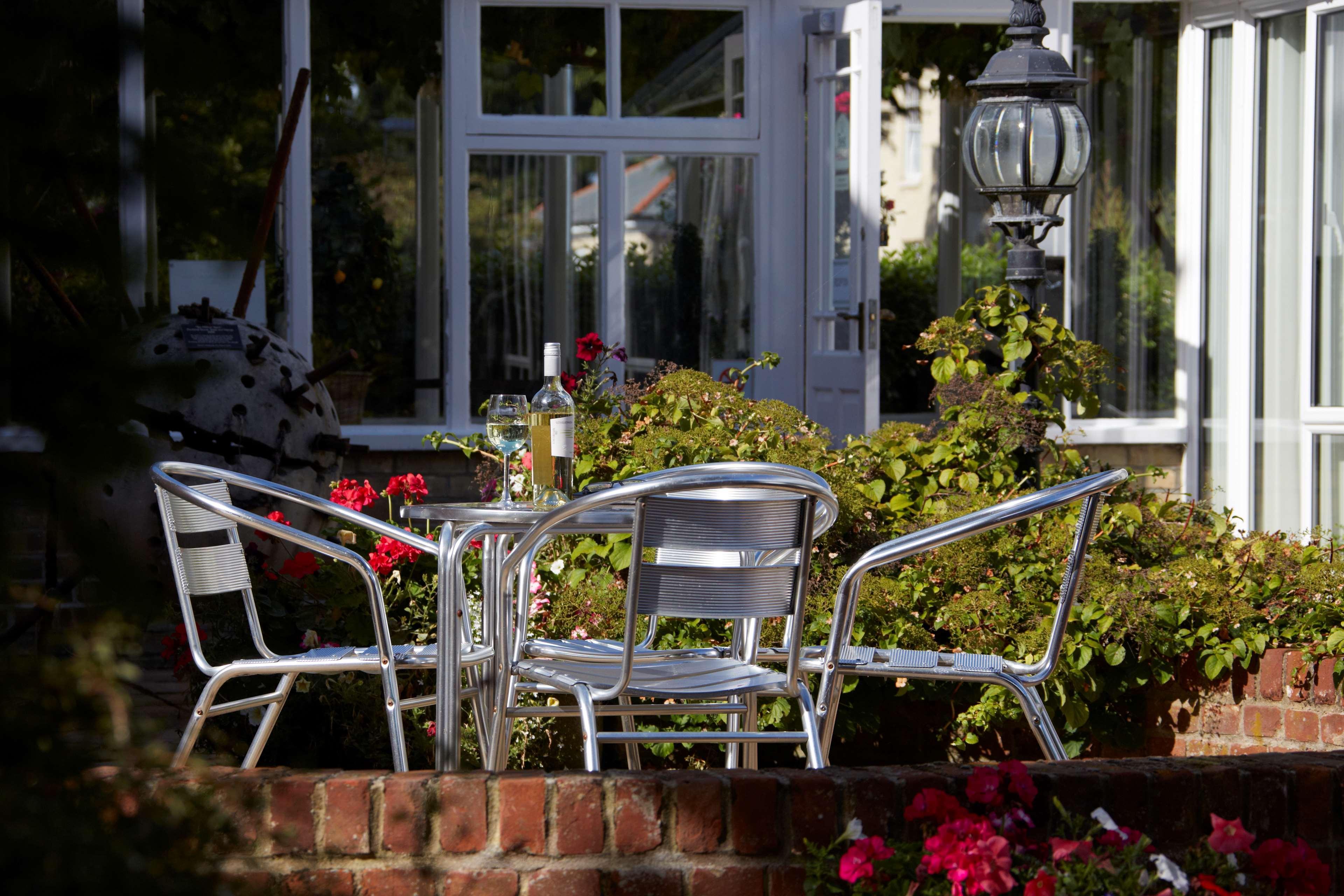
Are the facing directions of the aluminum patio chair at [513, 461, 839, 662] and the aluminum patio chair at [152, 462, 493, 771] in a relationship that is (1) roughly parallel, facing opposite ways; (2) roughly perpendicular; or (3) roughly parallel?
roughly perpendicular

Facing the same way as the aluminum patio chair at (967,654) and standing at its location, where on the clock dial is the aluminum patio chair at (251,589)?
the aluminum patio chair at (251,589) is roughly at 12 o'clock from the aluminum patio chair at (967,654).

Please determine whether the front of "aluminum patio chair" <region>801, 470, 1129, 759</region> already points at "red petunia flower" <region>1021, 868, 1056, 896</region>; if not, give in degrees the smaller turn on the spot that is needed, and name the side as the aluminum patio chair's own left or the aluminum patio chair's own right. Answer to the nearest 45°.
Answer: approximately 90° to the aluminum patio chair's own left

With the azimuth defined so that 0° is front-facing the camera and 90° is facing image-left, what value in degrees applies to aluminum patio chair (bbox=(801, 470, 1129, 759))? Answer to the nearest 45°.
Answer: approximately 90°

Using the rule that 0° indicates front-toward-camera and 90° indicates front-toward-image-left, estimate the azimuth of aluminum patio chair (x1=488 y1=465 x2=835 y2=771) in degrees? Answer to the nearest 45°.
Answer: approximately 135°

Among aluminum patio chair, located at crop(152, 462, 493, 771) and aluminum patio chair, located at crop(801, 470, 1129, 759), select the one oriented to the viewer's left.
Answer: aluminum patio chair, located at crop(801, 470, 1129, 759)

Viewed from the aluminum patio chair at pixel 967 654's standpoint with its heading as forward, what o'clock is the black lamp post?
The black lamp post is roughly at 3 o'clock from the aluminum patio chair.

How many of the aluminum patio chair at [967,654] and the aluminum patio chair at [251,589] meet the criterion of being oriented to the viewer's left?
1
